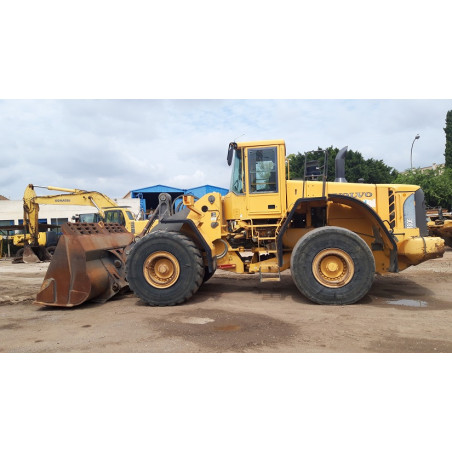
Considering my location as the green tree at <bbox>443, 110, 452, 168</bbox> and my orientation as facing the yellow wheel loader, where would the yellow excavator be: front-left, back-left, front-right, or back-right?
front-right

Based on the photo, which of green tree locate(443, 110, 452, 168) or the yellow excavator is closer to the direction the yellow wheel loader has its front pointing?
the yellow excavator

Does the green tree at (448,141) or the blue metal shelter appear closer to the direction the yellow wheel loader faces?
the blue metal shelter

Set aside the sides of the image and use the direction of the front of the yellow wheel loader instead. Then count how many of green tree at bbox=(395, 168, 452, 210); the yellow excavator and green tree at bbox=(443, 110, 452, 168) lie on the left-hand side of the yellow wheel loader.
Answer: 0

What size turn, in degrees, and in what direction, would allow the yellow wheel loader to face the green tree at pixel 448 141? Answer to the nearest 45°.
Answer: approximately 135° to its right

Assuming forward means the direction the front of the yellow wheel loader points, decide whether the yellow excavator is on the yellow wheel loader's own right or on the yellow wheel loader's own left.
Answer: on the yellow wheel loader's own right

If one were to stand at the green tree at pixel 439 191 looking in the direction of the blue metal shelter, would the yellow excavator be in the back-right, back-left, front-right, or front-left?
front-left

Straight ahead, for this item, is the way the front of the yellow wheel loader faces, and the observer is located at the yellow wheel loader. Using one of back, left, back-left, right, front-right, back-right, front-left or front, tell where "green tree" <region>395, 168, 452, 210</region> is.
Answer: back-right

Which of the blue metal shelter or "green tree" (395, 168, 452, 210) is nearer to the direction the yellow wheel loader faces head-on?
the blue metal shelter

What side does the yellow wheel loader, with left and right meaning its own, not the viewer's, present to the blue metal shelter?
right

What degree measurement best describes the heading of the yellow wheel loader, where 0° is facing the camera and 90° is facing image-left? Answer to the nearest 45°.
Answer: approximately 90°
